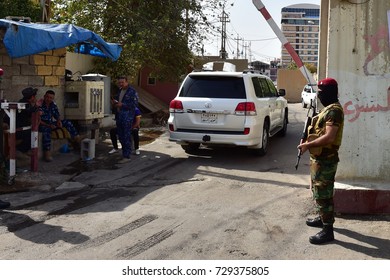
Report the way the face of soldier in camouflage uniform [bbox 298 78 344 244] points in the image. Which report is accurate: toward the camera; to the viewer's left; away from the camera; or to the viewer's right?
to the viewer's left

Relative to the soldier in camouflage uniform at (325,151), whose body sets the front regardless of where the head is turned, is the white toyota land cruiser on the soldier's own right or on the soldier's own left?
on the soldier's own right

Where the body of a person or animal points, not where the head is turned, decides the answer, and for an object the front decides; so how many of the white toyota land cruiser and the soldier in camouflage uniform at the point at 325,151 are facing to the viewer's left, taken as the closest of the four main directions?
1

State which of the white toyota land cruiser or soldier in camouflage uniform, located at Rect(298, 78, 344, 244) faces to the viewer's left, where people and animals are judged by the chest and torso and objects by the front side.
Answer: the soldier in camouflage uniform

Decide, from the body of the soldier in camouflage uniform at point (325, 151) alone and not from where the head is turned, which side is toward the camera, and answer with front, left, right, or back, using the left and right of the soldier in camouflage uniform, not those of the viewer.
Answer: left

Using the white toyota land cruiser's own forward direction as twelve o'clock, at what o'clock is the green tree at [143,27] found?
The green tree is roughly at 10 o'clock from the white toyota land cruiser.

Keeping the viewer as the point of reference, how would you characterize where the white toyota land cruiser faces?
facing away from the viewer and to the right of the viewer

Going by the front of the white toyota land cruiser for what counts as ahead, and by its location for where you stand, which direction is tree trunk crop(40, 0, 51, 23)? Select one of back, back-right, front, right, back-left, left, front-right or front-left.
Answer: left
